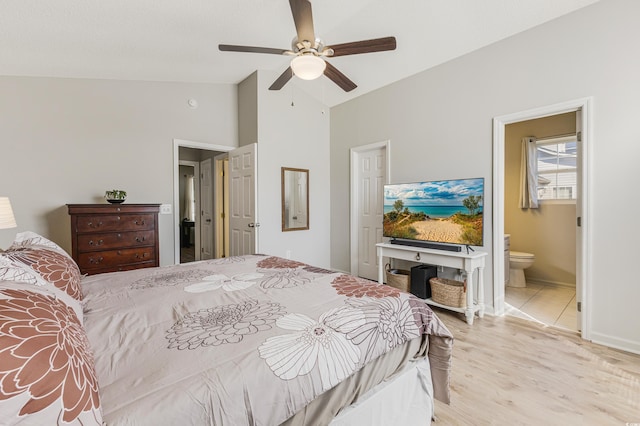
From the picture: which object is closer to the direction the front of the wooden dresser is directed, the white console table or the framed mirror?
the white console table

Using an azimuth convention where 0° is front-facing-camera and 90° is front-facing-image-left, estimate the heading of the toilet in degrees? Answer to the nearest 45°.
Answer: approximately 270°

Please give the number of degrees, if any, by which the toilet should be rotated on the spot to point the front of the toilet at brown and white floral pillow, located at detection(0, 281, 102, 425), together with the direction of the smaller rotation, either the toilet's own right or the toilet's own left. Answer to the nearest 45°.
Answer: approximately 90° to the toilet's own right

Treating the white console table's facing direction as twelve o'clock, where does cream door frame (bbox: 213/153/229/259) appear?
The cream door frame is roughly at 2 o'clock from the white console table.

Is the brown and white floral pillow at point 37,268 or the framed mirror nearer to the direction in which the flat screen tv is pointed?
the brown and white floral pillow

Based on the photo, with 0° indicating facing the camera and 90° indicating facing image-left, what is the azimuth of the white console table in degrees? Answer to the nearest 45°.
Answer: approximately 45°

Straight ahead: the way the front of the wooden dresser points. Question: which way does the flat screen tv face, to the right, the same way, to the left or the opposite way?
to the right

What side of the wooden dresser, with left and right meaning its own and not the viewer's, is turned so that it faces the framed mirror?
left

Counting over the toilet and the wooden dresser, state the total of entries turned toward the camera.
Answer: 1
